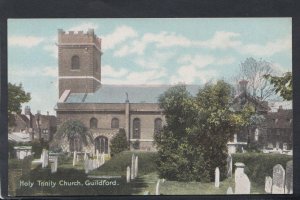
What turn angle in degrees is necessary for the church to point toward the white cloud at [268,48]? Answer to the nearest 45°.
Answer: approximately 180°

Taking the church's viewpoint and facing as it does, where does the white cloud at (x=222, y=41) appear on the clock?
The white cloud is roughly at 6 o'clock from the church.
